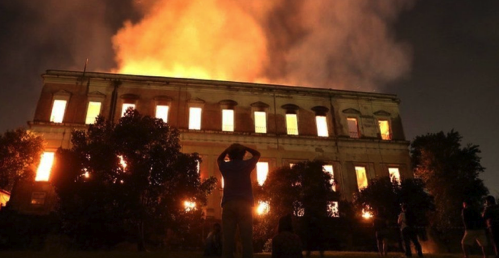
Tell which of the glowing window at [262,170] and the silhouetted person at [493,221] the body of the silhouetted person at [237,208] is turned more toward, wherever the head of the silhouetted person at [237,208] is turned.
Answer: the glowing window

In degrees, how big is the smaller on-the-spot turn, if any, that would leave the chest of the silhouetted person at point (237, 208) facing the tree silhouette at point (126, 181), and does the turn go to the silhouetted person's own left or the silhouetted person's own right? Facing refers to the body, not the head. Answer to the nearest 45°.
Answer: approximately 45° to the silhouetted person's own left

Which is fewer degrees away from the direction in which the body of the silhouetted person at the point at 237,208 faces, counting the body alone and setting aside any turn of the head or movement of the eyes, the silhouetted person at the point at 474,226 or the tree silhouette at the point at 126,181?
the tree silhouette

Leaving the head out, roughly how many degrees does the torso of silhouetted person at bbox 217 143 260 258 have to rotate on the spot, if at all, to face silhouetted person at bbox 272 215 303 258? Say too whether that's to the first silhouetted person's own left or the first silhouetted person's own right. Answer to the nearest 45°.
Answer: approximately 45° to the first silhouetted person's own right

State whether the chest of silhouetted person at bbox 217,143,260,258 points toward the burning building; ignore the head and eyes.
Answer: yes

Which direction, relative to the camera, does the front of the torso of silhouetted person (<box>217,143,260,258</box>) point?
away from the camera

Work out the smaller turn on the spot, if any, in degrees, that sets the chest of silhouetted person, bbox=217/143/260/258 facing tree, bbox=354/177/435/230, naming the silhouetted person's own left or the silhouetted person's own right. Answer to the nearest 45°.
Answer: approximately 45° to the silhouetted person's own right

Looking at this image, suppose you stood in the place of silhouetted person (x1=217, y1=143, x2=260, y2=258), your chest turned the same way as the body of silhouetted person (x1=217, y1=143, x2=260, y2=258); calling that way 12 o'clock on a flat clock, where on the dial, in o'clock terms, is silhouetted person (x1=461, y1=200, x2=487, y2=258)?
silhouetted person (x1=461, y1=200, x2=487, y2=258) is roughly at 2 o'clock from silhouetted person (x1=217, y1=143, x2=260, y2=258).
